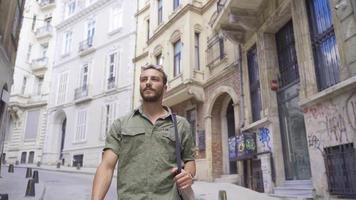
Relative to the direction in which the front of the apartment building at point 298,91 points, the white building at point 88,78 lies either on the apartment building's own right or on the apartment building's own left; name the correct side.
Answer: on the apartment building's own right

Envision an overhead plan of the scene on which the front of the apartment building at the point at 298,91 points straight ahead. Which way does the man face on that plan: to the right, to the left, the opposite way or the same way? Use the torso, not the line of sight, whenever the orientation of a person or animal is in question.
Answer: to the left

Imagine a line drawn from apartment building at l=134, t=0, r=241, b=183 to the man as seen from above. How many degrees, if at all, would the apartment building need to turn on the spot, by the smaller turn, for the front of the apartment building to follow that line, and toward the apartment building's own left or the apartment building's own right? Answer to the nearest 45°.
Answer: approximately 45° to the apartment building's own left

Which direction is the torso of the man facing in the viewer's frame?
toward the camera

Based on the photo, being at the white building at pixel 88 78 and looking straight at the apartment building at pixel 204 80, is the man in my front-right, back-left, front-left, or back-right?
front-right

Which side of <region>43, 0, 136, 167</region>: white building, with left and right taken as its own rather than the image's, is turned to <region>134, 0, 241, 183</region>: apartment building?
left

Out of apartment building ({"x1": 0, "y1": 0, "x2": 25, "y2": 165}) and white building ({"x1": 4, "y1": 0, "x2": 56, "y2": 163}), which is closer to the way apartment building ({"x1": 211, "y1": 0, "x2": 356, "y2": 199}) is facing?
the apartment building

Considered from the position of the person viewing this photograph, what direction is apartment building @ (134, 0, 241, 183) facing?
facing the viewer and to the left of the viewer

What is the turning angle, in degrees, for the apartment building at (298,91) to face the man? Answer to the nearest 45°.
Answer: approximately 45° to its left

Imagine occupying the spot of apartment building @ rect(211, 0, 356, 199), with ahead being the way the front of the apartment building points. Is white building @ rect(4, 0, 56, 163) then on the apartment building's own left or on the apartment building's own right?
on the apartment building's own right

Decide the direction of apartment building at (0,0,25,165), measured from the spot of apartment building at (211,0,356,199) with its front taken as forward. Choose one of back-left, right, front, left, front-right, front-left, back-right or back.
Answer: front-right

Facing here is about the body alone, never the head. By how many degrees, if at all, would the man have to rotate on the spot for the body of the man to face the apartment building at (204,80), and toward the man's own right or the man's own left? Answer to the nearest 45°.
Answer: approximately 180°
